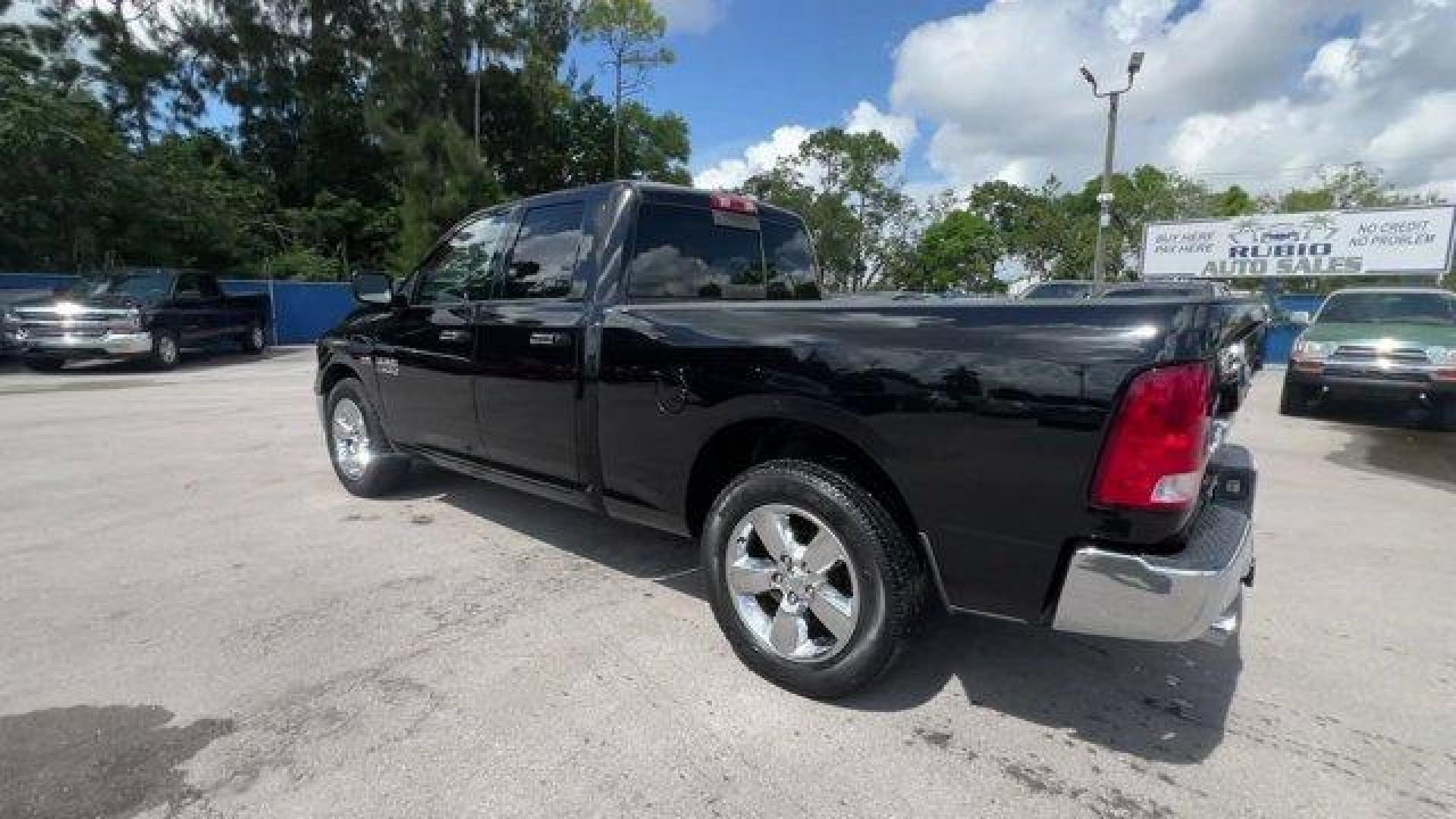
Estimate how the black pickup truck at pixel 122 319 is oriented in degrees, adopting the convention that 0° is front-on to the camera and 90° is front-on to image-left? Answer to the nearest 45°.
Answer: approximately 45°

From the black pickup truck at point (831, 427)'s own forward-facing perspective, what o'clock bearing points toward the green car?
The green car is roughly at 3 o'clock from the black pickup truck.

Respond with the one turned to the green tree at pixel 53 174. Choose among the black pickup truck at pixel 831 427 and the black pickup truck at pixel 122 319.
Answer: the black pickup truck at pixel 831 427

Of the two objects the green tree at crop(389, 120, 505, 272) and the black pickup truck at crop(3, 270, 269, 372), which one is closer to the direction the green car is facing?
the black pickup truck

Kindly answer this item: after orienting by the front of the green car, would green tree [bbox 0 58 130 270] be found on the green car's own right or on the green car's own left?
on the green car's own right

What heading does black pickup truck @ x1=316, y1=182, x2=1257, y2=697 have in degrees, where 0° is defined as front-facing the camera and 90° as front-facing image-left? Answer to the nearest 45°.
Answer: approximately 135°

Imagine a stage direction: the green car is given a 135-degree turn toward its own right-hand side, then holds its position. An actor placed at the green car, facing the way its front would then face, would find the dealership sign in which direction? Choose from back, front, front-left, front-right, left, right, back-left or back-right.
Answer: front-right

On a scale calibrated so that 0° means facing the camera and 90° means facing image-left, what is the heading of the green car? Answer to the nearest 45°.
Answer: approximately 0°

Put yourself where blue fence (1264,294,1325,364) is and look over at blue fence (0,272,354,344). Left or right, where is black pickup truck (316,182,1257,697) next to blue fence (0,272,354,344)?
left

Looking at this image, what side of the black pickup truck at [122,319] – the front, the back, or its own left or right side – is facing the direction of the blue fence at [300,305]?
back

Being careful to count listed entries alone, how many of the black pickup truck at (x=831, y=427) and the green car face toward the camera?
1

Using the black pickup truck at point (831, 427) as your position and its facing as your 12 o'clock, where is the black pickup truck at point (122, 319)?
the black pickup truck at point (122, 319) is roughly at 12 o'clock from the black pickup truck at point (831, 427).
